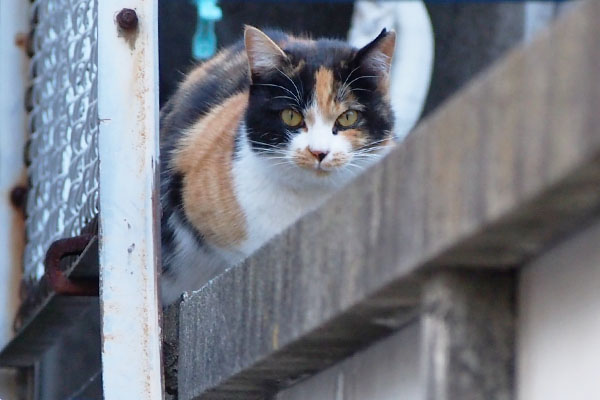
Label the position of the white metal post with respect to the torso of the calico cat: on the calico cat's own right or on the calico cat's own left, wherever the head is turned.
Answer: on the calico cat's own right

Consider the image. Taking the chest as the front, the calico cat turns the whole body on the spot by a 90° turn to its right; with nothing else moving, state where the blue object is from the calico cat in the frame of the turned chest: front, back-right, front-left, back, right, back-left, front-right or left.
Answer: back-right

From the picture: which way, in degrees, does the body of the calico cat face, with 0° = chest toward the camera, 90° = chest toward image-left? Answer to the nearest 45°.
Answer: approximately 315°
